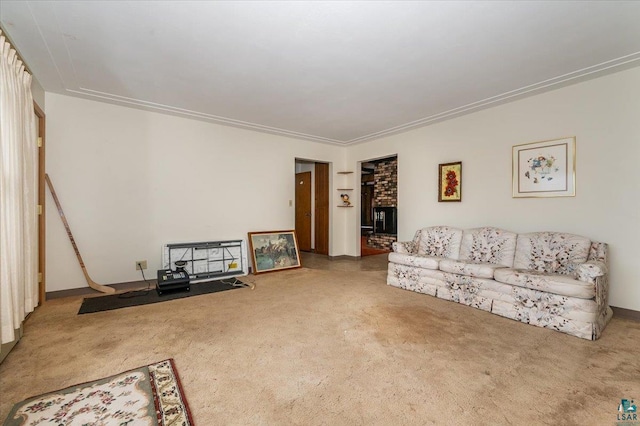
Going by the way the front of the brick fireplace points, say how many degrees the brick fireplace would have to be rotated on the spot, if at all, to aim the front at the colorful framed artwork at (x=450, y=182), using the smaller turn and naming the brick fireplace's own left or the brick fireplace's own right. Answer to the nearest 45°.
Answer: approximately 45° to the brick fireplace's own left

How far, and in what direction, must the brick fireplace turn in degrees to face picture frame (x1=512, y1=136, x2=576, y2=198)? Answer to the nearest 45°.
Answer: approximately 90° to its left

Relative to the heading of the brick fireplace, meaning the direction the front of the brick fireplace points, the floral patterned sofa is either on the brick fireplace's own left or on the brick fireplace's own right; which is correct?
on the brick fireplace's own left

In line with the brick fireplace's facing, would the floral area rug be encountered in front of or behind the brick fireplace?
in front

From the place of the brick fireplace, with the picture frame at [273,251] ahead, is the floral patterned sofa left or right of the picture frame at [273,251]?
left

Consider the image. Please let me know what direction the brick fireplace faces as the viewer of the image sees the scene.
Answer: facing the viewer and to the left of the viewer

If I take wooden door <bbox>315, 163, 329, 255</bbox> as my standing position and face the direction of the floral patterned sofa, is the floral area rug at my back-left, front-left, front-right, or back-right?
front-right

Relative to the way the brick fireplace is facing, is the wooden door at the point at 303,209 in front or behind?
in front

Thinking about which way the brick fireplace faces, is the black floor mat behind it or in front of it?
in front

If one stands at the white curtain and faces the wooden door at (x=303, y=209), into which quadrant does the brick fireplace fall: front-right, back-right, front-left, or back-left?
front-right
